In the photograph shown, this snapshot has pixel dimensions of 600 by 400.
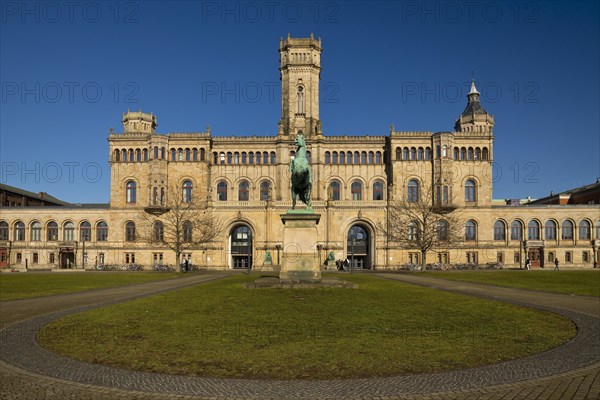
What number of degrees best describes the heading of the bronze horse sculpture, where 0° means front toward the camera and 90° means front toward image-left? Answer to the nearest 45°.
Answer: approximately 0°
